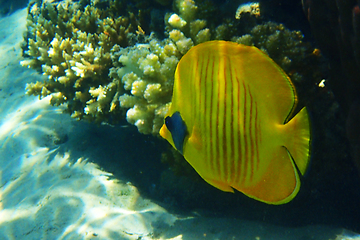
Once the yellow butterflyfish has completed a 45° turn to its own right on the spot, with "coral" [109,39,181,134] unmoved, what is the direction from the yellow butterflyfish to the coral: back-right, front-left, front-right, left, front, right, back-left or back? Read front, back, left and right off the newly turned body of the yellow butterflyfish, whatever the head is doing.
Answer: front

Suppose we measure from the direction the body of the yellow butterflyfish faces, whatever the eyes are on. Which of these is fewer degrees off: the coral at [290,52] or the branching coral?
the branching coral

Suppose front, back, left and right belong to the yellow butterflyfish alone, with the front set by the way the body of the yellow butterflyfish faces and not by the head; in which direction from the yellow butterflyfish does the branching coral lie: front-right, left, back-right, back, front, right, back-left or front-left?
front-right

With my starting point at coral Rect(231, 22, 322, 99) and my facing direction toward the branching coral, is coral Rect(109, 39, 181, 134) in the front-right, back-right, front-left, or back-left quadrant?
front-left

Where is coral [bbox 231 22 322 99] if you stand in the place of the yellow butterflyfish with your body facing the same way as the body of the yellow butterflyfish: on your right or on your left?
on your right

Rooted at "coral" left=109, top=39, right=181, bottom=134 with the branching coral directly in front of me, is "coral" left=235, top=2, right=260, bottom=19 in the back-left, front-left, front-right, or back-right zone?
back-right

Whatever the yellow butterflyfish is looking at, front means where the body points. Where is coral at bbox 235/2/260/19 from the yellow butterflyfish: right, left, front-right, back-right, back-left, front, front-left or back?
right

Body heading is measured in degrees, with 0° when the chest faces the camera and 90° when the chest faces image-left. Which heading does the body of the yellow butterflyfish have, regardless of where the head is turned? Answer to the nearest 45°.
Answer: approximately 90°
